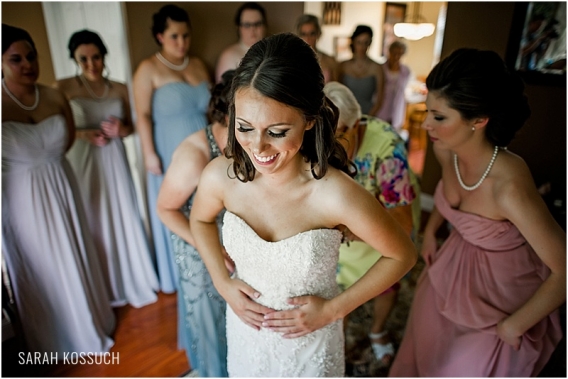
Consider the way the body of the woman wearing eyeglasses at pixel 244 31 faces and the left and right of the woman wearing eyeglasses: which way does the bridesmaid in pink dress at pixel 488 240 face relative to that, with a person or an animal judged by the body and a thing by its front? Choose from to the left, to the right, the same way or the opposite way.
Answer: to the right

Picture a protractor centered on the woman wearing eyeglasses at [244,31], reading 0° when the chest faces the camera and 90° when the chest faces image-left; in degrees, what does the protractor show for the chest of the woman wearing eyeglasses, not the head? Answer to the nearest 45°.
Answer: approximately 0°

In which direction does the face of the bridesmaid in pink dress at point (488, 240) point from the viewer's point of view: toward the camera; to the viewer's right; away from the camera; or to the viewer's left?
to the viewer's left

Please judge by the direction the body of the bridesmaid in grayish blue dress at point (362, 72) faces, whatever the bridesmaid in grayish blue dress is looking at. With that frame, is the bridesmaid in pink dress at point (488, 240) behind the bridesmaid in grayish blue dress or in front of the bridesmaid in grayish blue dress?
in front

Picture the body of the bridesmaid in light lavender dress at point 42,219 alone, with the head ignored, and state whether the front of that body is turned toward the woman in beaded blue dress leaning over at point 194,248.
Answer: yes

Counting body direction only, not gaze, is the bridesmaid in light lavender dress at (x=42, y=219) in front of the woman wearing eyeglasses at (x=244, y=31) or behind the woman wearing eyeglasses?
in front

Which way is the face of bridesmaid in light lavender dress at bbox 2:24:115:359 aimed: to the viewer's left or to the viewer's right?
to the viewer's right

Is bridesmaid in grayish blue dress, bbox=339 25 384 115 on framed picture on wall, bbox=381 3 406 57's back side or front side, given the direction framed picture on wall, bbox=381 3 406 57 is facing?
on the front side

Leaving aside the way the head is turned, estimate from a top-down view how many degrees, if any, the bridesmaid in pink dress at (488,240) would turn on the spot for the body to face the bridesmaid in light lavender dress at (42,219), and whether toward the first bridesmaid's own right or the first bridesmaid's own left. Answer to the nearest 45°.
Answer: approximately 45° to the first bridesmaid's own right

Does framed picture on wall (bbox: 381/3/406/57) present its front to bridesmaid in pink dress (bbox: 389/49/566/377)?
yes
